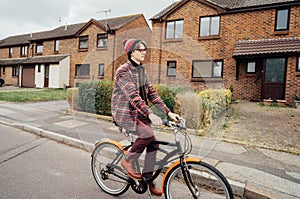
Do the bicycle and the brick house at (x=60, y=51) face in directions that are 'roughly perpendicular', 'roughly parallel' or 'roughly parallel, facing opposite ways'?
roughly perpendicular

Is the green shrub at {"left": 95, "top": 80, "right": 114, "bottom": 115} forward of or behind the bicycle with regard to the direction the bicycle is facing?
behind

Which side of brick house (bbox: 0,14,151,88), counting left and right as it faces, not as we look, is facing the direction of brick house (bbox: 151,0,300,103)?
left

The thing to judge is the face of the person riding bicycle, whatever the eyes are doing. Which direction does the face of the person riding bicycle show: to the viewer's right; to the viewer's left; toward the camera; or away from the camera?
to the viewer's right

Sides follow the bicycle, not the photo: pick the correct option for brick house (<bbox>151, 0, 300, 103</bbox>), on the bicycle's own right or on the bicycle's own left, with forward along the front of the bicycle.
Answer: on the bicycle's own left

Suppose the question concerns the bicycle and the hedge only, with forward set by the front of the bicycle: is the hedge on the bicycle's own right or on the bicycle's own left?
on the bicycle's own left

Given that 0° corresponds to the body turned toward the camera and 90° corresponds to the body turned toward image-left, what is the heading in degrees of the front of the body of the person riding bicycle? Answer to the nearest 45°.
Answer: approximately 315°

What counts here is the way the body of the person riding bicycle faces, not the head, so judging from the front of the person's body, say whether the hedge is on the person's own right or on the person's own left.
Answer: on the person's own left

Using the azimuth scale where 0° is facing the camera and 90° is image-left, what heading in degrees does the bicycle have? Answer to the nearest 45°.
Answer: approximately 315°
